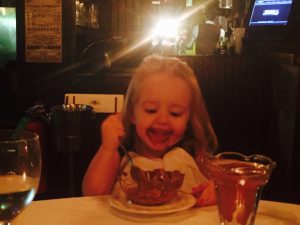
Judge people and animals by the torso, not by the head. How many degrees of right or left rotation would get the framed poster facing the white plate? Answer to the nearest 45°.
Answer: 0° — it already faces it

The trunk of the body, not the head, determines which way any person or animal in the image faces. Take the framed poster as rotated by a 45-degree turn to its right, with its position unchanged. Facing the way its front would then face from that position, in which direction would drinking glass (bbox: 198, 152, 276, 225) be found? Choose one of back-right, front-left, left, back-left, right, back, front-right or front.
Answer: front-left

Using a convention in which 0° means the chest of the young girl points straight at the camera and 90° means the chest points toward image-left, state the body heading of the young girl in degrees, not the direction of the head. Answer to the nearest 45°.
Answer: approximately 0°

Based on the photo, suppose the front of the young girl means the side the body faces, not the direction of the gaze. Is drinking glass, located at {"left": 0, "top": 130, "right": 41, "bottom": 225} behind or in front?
in front

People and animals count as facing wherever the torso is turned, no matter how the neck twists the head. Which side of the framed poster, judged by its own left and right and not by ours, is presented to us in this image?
front

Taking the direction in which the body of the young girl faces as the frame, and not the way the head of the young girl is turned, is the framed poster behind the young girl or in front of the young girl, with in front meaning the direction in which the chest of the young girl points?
behind

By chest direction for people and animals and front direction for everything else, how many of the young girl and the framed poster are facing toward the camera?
2

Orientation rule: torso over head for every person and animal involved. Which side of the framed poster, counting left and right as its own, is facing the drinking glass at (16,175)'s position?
front

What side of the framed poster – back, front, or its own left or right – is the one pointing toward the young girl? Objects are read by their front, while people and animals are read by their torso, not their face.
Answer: front
